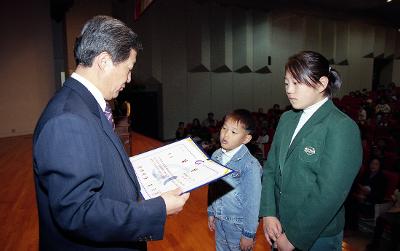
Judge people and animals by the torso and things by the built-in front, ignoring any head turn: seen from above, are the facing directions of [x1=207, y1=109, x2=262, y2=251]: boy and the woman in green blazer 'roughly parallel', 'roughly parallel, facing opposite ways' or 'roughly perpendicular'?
roughly parallel

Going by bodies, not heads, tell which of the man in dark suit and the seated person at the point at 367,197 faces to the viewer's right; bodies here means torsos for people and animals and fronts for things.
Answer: the man in dark suit

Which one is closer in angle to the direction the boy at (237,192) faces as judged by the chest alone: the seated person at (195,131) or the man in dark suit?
the man in dark suit

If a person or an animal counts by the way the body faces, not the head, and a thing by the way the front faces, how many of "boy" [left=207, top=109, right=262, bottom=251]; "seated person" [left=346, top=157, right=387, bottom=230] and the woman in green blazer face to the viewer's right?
0

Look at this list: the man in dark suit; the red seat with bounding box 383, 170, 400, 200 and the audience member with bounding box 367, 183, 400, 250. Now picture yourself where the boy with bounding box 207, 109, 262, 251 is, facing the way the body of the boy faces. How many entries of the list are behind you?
2

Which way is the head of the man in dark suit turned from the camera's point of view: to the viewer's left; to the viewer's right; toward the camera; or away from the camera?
to the viewer's right

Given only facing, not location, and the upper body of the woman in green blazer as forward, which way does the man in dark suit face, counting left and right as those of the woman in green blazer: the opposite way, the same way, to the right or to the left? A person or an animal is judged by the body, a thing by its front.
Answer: the opposite way

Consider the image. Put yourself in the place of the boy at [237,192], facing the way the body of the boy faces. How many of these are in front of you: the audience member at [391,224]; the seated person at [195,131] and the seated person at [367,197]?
0

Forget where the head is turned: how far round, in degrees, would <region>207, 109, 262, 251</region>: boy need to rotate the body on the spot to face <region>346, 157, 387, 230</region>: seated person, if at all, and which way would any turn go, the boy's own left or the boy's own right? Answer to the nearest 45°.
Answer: approximately 180°

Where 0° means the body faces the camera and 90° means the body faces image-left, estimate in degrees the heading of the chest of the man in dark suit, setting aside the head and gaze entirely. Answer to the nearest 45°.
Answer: approximately 270°

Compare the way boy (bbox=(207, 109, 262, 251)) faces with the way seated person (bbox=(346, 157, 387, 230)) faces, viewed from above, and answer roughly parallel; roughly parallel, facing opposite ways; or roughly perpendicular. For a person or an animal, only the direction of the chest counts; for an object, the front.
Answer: roughly parallel

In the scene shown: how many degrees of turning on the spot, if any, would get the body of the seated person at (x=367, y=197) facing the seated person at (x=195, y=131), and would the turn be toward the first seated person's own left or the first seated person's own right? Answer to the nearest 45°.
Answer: approximately 90° to the first seated person's own right

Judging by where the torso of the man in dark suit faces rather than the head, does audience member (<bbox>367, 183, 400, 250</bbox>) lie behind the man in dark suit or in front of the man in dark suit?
in front

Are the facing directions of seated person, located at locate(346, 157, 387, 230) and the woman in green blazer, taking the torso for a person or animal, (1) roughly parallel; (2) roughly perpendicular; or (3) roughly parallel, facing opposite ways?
roughly parallel

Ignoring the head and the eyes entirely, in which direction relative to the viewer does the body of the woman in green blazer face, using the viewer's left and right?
facing the viewer and to the left of the viewer

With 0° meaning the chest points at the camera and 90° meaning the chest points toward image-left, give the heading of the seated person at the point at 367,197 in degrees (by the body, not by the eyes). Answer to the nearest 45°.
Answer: approximately 45°

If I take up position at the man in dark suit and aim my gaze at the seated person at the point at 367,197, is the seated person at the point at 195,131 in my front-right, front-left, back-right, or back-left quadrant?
front-left

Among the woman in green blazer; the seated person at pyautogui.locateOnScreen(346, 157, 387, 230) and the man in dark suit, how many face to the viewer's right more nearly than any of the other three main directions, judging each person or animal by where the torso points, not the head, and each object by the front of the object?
1
